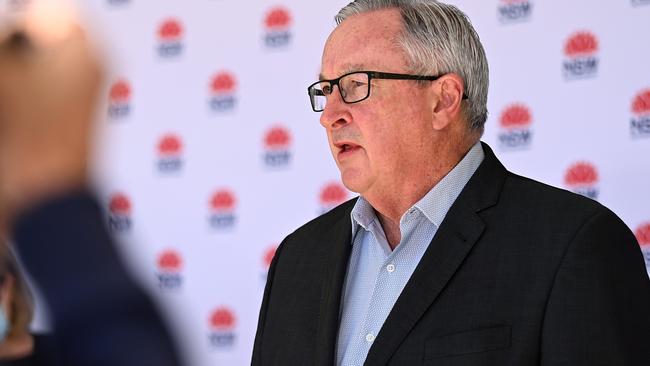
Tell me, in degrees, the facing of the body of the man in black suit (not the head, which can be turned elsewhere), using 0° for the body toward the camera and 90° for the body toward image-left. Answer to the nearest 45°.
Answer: approximately 45°

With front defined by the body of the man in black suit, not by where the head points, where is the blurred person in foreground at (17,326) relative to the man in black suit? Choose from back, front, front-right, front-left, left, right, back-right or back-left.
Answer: front-left

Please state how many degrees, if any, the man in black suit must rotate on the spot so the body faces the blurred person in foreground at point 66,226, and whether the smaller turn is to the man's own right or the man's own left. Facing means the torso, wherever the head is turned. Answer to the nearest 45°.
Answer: approximately 45° to the man's own left
